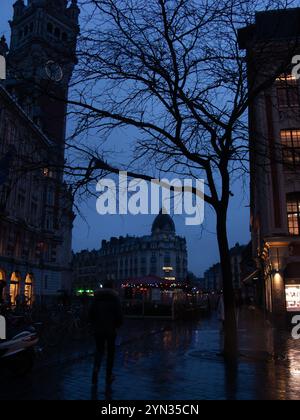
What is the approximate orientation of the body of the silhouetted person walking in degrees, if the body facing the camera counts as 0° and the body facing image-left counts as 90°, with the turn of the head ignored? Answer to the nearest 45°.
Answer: approximately 180°
